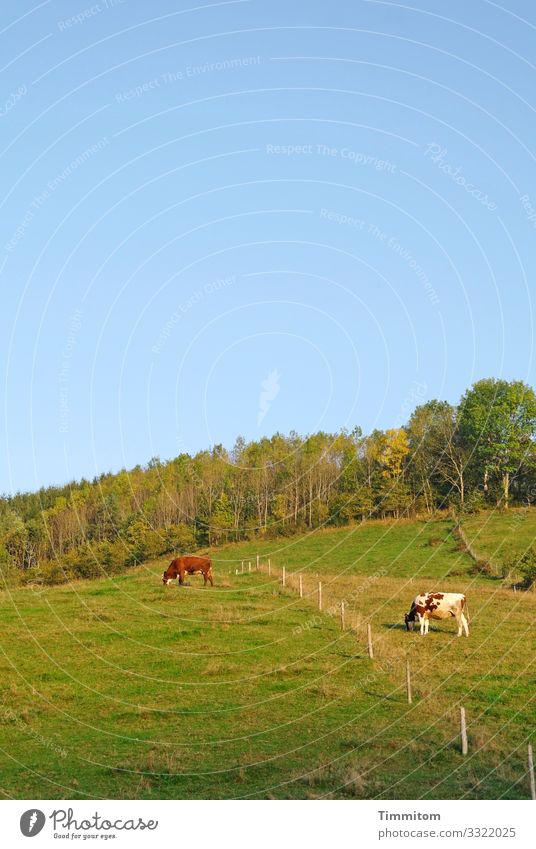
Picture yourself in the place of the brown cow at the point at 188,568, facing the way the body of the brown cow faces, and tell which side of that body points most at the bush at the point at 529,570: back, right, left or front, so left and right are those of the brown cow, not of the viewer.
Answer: back

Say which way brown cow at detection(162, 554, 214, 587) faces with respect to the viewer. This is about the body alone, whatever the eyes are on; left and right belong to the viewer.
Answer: facing to the left of the viewer

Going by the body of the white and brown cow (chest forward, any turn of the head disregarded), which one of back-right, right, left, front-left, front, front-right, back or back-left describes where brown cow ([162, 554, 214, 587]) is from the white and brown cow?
front-right

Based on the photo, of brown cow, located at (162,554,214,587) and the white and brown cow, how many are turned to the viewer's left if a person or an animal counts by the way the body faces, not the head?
2

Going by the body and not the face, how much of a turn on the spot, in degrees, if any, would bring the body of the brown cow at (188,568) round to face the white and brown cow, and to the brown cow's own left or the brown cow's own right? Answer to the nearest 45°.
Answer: approximately 135° to the brown cow's own left

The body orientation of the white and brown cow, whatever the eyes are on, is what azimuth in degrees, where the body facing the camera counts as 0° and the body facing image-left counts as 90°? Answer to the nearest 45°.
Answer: approximately 90°

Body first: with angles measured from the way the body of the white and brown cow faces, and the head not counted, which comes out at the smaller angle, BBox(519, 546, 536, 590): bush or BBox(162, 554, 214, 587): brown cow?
the brown cow
